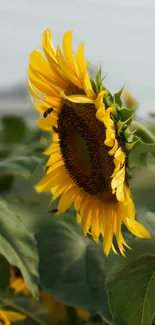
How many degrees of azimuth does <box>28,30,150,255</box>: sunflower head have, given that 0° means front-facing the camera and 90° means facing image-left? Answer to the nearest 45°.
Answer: approximately 45°
